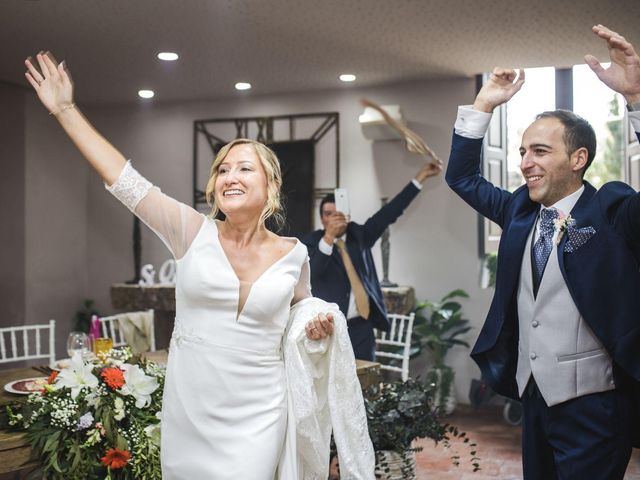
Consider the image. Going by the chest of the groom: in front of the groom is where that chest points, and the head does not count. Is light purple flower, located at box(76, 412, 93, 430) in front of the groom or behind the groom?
in front

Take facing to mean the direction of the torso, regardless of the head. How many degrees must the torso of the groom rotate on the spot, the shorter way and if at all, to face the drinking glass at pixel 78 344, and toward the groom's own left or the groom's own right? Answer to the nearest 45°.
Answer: approximately 45° to the groom's own right

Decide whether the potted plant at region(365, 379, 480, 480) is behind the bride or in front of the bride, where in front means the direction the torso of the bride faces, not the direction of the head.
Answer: behind

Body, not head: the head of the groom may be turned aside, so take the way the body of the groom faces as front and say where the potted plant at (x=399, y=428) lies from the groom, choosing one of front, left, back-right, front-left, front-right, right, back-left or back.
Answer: right

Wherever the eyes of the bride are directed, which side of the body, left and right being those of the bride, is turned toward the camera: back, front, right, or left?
front

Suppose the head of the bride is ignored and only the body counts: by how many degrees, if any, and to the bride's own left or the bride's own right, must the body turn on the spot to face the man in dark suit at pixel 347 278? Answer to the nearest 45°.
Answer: approximately 180°

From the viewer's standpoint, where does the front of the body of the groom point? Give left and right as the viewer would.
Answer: facing the viewer and to the left of the viewer

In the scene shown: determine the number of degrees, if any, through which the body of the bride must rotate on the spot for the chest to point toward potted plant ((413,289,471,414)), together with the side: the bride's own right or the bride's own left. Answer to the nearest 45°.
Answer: approximately 135° to the bride's own left

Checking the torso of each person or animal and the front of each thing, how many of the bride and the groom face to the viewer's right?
0

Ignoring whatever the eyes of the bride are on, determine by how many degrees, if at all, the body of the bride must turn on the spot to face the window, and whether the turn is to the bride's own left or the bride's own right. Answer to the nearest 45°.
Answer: approximately 135° to the bride's own left

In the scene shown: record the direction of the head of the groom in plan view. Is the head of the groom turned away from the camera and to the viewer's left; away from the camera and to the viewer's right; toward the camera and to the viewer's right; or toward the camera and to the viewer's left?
toward the camera and to the viewer's left

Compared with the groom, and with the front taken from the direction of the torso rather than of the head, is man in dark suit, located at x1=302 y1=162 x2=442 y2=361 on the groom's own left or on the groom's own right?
on the groom's own right
